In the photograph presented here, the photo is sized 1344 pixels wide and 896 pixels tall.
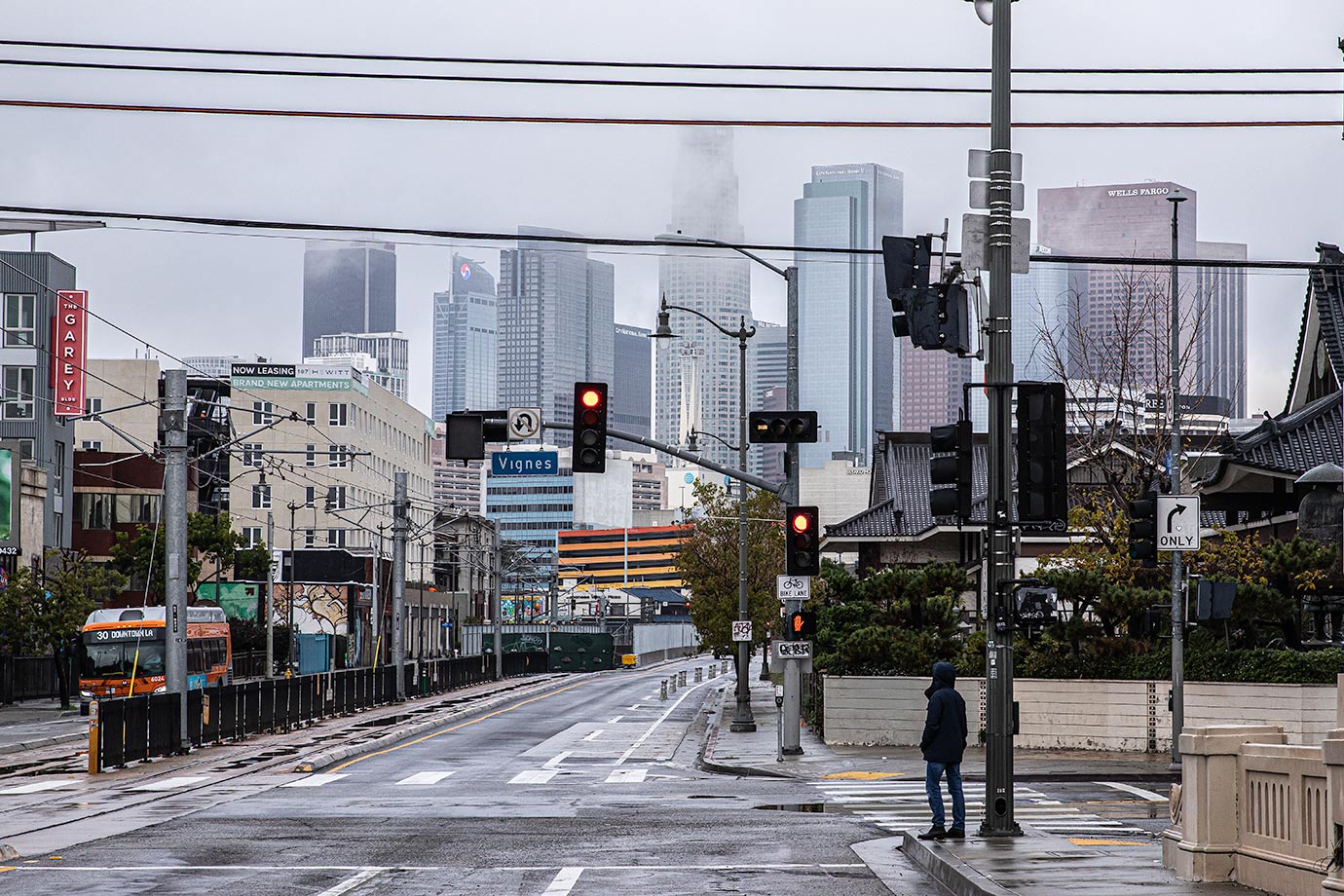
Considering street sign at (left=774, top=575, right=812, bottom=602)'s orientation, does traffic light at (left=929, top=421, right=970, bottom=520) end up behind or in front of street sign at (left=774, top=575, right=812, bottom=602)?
in front

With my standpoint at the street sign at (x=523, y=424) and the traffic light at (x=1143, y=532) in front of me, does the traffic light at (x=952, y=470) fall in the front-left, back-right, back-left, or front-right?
front-right

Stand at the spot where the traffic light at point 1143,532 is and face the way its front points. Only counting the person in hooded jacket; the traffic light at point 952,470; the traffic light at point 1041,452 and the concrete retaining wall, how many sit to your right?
1

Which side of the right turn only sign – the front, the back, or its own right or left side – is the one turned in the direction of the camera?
front

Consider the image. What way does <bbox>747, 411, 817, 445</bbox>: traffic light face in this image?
toward the camera

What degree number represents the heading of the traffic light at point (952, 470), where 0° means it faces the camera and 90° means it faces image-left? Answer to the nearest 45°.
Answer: approximately 90°

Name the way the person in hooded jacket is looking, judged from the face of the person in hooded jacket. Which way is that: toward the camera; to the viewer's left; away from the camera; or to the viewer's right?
away from the camera

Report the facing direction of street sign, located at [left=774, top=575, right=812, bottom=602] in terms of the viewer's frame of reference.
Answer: facing the viewer

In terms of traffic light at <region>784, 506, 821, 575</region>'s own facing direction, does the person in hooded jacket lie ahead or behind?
ahead

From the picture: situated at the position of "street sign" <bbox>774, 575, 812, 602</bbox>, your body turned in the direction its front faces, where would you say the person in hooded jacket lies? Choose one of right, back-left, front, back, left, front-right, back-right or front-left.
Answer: front
